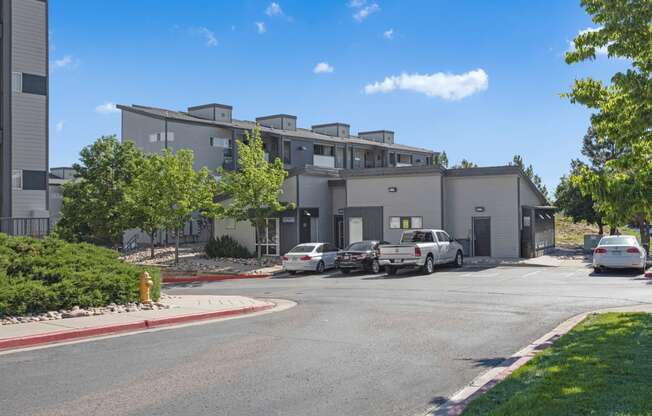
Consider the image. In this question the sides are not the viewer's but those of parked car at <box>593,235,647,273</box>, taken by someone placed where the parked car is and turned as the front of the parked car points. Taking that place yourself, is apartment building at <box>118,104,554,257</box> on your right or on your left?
on your left

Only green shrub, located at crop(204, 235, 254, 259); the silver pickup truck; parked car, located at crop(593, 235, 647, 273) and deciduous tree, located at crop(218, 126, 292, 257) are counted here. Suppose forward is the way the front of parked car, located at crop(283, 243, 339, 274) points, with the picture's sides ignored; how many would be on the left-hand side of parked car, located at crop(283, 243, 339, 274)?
2

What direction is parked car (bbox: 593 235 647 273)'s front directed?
away from the camera

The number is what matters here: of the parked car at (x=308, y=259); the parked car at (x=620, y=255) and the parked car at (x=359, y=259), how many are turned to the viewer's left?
0

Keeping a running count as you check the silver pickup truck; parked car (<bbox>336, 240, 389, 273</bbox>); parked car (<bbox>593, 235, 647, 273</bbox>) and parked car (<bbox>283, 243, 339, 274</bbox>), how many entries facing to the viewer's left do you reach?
0
